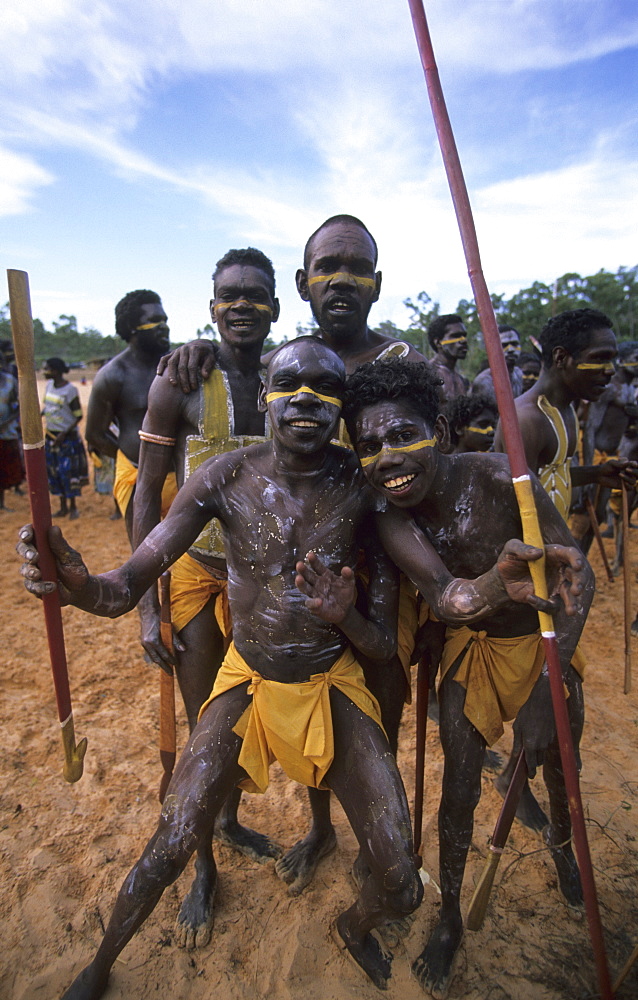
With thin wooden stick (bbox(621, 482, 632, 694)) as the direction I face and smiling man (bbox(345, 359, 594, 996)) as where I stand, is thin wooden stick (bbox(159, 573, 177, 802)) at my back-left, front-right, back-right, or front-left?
back-left

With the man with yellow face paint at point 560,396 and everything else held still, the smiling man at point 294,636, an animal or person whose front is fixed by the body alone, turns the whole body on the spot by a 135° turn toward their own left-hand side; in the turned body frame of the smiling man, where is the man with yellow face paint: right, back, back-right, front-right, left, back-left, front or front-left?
front

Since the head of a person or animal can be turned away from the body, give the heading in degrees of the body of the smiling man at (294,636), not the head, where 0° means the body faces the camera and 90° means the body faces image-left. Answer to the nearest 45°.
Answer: approximately 0°

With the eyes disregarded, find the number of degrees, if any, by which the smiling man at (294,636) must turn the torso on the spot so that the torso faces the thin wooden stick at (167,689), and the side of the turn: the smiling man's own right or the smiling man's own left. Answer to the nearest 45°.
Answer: approximately 135° to the smiling man's own right
